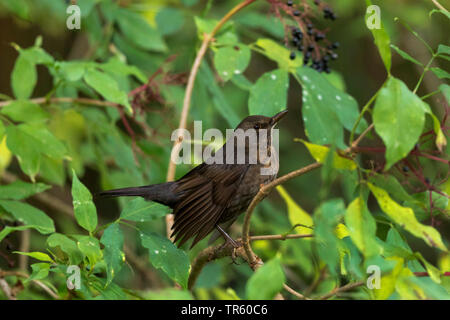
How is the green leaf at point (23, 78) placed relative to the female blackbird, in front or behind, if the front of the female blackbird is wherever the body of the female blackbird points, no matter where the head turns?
behind

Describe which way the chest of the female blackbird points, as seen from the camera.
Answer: to the viewer's right

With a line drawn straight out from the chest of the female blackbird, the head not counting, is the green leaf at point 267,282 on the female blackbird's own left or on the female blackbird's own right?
on the female blackbird's own right

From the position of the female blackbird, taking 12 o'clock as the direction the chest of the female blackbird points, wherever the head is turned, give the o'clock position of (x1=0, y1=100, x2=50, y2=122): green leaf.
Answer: The green leaf is roughly at 6 o'clock from the female blackbird.
